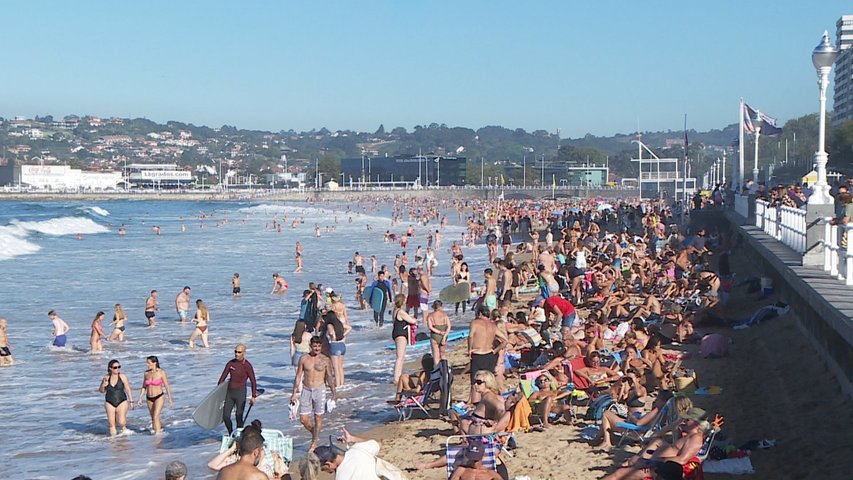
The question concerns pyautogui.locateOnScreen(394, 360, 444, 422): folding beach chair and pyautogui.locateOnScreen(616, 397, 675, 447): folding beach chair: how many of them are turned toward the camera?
0

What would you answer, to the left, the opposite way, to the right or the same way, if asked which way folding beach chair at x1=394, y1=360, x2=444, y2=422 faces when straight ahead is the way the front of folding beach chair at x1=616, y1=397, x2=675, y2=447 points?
the same way

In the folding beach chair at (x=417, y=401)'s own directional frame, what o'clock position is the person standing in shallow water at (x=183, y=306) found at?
The person standing in shallow water is roughly at 2 o'clock from the folding beach chair.

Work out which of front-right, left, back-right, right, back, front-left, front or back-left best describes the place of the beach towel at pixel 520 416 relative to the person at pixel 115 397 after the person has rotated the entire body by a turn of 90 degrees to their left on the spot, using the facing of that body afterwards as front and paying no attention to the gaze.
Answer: front-right

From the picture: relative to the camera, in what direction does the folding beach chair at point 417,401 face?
facing to the left of the viewer

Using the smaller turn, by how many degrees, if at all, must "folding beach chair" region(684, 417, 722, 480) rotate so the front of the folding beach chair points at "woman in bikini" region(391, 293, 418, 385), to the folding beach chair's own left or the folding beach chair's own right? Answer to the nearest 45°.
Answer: approximately 45° to the folding beach chair's own right

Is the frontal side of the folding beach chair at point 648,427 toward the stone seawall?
no

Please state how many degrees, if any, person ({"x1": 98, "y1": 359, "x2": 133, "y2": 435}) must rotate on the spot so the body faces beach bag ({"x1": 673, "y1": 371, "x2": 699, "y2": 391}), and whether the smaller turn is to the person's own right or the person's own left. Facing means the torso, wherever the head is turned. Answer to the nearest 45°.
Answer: approximately 45° to the person's own left

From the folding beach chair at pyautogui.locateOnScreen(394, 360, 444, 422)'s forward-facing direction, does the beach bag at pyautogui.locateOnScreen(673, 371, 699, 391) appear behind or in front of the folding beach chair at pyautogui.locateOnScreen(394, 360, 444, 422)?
behind

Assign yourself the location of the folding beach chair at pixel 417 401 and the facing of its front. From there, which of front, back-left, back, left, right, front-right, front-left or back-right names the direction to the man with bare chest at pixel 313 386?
front-left

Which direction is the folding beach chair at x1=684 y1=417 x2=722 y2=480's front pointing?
to the viewer's left

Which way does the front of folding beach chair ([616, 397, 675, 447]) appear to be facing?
to the viewer's left

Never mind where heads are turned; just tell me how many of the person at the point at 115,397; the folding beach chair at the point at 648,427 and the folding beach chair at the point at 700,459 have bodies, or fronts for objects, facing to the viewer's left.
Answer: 2

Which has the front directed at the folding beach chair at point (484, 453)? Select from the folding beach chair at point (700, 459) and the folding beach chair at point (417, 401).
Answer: the folding beach chair at point (700, 459)

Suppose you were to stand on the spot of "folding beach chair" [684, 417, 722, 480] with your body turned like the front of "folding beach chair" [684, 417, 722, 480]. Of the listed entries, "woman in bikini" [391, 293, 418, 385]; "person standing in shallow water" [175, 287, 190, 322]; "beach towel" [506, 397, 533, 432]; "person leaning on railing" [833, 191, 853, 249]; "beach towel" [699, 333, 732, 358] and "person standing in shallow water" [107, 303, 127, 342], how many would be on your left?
0

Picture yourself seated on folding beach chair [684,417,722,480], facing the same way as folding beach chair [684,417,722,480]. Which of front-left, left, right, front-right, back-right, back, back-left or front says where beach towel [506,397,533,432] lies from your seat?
front-right

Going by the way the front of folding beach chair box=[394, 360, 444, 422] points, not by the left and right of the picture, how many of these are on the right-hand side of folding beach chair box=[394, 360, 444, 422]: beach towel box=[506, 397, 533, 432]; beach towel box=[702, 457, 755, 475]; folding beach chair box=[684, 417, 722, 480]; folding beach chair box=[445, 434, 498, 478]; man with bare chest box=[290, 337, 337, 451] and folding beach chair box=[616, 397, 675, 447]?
0

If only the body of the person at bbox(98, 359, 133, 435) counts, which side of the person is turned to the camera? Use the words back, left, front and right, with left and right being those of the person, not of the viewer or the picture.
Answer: front

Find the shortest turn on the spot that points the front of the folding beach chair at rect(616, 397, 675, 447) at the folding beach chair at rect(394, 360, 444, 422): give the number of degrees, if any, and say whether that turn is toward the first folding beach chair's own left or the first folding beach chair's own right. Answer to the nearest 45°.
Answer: approximately 45° to the first folding beach chair's own right

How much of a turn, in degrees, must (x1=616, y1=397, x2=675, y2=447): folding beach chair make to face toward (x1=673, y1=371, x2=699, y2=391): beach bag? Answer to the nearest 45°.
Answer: approximately 90° to its right

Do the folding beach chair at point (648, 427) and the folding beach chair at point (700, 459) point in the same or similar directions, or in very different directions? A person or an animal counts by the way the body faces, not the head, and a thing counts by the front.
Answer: same or similar directions

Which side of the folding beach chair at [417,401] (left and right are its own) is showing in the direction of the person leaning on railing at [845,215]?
back

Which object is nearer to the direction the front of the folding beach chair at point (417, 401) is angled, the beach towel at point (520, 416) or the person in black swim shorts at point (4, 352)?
the person in black swim shorts

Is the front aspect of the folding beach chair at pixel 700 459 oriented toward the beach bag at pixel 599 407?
no
